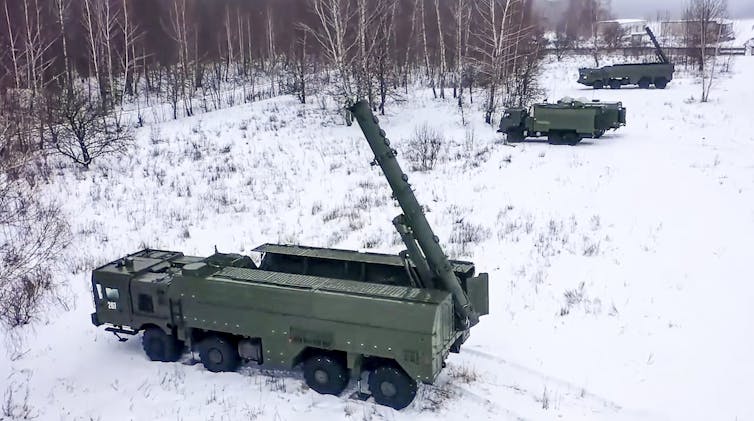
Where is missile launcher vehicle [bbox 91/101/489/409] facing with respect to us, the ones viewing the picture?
facing away from the viewer and to the left of the viewer

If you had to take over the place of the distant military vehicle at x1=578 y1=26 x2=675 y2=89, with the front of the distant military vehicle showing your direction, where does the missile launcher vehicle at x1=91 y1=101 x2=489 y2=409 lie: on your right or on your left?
on your left

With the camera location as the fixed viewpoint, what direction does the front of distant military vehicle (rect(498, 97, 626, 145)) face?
facing to the left of the viewer

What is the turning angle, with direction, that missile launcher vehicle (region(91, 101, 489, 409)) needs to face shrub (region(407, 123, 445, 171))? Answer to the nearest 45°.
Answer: approximately 45° to its right

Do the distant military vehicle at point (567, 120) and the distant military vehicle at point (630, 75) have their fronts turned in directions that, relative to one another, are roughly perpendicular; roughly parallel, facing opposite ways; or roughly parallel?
roughly parallel

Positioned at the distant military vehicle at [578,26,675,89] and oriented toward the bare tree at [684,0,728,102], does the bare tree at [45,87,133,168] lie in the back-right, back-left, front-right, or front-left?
back-right

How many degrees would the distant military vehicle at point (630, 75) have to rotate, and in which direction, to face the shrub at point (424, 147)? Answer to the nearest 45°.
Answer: approximately 45° to its left

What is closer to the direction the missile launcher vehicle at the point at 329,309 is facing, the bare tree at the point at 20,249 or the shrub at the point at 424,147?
the bare tree

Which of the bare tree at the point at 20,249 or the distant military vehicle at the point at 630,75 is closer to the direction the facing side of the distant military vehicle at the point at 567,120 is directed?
the bare tree

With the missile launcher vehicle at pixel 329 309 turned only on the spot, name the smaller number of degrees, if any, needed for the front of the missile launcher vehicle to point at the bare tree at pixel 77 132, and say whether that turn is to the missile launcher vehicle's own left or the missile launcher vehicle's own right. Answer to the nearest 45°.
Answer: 0° — it already faces it

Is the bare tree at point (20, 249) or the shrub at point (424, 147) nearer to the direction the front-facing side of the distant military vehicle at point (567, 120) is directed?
the shrub

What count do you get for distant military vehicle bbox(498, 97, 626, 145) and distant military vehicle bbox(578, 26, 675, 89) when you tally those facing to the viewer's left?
2

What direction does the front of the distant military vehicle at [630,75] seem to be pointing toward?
to the viewer's left

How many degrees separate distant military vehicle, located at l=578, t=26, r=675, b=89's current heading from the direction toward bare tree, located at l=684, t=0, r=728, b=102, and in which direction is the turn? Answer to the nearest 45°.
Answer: approximately 180°

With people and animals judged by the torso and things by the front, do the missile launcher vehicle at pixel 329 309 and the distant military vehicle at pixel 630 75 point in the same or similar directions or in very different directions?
same or similar directions

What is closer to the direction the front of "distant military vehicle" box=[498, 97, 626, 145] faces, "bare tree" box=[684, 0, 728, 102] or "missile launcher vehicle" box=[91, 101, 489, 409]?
the missile launcher vehicle

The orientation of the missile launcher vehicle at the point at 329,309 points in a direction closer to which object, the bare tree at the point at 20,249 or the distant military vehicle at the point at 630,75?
the bare tree

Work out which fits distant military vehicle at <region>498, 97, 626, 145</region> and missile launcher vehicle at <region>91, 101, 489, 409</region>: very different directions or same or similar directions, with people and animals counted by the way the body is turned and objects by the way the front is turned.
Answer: same or similar directions

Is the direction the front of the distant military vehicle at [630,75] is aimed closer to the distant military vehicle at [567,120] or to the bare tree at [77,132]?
the bare tree
